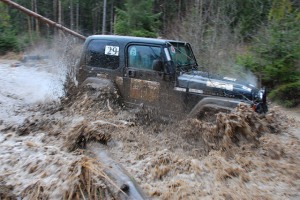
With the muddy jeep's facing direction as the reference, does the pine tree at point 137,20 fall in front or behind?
behind

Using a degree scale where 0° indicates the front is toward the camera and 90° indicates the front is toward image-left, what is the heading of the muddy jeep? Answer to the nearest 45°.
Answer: approximately 315°
